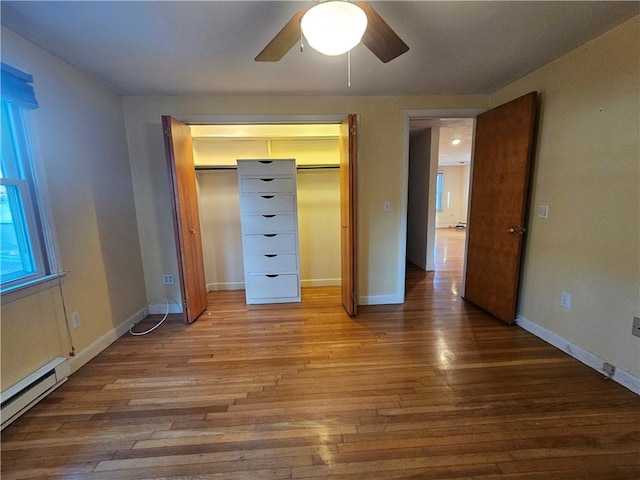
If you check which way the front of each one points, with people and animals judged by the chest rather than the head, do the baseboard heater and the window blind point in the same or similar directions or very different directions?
same or similar directions

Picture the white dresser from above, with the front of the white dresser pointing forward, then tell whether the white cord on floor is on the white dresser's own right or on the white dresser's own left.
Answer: on the white dresser's own right

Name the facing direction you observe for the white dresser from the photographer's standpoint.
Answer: facing the viewer

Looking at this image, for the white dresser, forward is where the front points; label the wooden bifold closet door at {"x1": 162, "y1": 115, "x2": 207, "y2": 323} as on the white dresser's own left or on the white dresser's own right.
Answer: on the white dresser's own right

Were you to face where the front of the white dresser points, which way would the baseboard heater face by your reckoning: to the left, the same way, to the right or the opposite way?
to the left

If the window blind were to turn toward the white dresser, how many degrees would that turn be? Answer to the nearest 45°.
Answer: approximately 45° to its left

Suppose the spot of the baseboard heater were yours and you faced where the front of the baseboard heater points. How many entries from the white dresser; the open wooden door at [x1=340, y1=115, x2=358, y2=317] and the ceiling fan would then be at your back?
0

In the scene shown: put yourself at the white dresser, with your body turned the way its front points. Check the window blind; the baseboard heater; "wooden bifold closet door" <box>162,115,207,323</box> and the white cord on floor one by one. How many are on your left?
0

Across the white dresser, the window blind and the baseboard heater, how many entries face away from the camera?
0

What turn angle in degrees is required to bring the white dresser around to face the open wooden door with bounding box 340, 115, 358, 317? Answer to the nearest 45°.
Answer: approximately 45° to its left

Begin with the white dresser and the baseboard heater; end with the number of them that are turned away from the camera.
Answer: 0

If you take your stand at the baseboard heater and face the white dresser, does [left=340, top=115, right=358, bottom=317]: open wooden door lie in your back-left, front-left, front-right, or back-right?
front-right

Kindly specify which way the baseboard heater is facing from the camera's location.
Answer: facing the viewer and to the right of the viewer

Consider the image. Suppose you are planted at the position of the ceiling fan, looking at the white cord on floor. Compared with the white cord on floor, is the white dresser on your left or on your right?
right

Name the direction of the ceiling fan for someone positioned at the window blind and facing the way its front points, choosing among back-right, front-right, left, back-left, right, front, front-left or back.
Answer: front

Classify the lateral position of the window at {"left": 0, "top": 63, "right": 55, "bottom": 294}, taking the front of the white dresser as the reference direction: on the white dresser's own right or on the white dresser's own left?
on the white dresser's own right

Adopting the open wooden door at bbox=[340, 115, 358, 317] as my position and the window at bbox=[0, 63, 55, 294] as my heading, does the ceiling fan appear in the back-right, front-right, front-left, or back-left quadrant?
front-left

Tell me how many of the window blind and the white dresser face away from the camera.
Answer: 0
